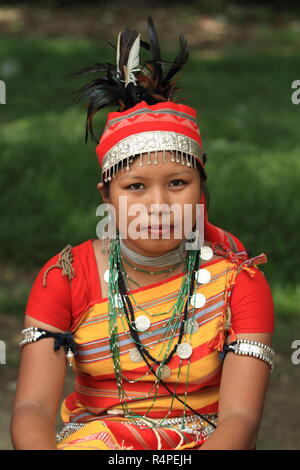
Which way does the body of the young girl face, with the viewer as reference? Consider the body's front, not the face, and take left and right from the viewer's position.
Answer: facing the viewer
